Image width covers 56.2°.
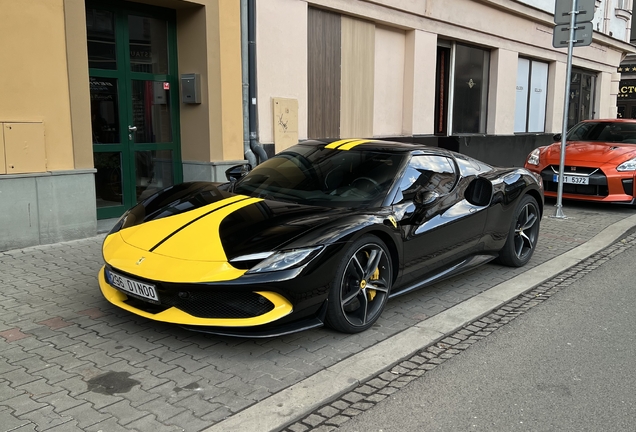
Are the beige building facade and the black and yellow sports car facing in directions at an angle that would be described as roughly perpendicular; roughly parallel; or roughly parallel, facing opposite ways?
roughly perpendicular

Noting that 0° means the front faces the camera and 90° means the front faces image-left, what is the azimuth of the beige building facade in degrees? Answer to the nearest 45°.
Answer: approximately 315°

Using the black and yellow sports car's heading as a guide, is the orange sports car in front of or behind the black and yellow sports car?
behind

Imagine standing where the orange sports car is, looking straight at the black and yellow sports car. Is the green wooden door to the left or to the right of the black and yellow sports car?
right

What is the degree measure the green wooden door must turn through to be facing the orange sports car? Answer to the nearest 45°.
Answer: approximately 45° to its left

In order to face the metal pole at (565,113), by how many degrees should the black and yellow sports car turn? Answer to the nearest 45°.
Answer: approximately 180°
